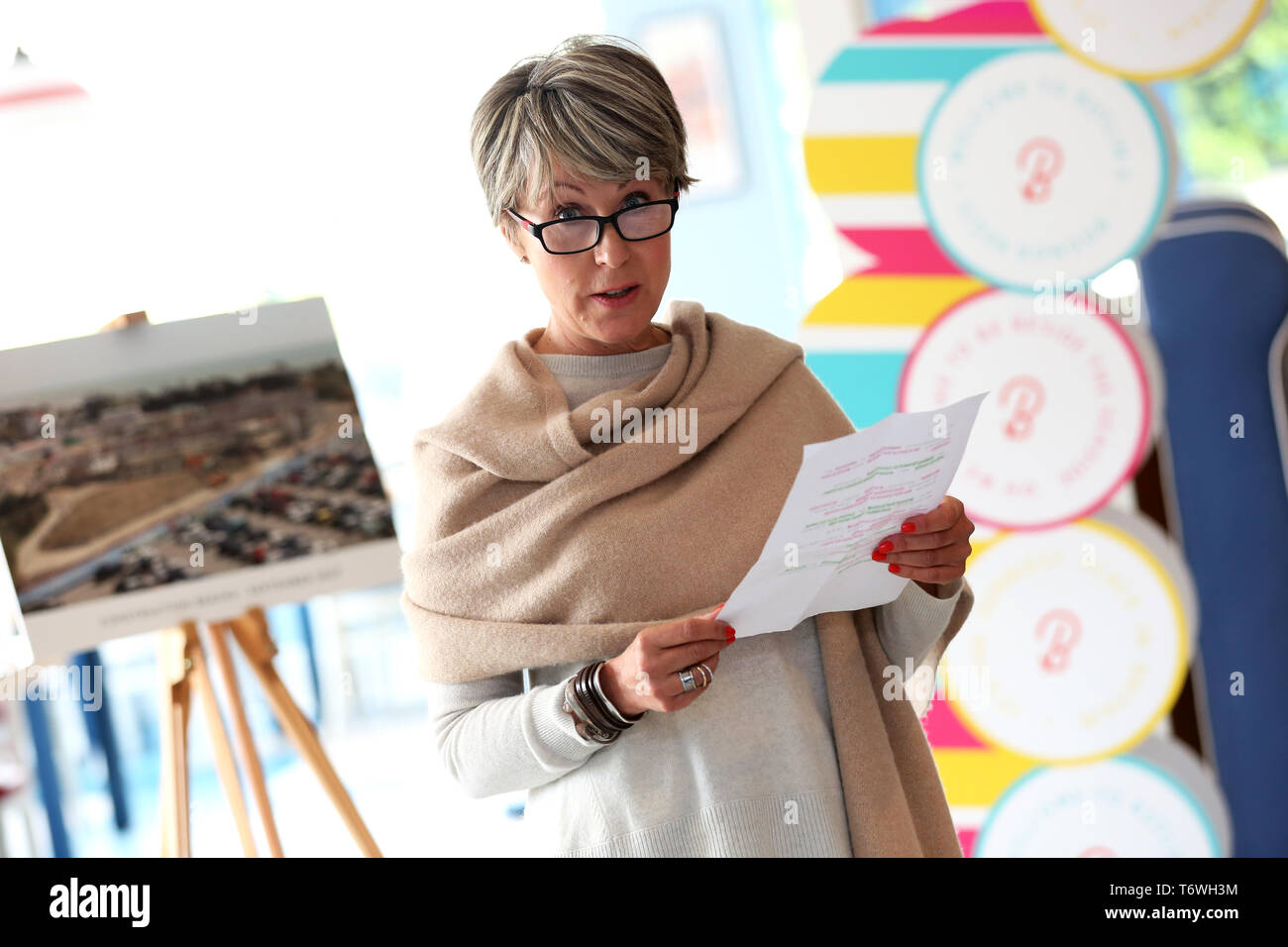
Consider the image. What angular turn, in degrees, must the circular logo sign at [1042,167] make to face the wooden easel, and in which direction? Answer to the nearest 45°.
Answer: approximately 45° to its right

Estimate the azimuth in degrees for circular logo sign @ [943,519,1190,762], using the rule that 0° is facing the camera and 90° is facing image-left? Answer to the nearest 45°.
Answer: approximately 0°

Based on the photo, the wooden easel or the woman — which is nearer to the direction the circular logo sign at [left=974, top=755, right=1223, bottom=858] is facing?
the woman

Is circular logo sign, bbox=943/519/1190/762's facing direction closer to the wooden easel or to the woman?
the woman
